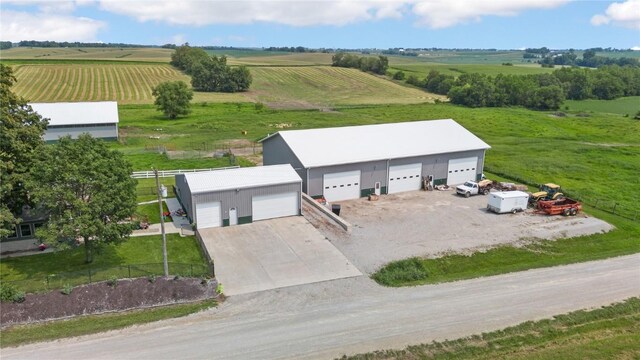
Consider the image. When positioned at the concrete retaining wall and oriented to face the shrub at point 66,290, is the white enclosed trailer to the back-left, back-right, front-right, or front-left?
back-left

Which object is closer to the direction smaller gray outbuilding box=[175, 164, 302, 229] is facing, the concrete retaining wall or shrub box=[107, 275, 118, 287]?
the shrub

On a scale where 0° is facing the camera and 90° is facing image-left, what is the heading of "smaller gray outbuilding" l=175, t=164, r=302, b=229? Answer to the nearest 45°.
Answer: approximately 0°

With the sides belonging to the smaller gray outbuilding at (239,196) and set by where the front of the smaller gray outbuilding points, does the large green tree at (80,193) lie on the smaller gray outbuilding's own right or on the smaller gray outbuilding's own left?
on the smaller gray outbuilding's own right

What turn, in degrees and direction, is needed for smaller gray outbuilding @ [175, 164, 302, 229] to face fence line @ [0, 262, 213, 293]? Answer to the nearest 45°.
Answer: approximately 45° to its right

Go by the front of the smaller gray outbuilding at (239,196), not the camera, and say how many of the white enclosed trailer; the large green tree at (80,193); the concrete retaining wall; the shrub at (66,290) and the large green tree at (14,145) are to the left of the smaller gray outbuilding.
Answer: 2

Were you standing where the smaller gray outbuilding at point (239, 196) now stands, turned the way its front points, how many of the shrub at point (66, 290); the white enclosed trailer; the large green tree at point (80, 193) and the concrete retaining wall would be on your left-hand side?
2

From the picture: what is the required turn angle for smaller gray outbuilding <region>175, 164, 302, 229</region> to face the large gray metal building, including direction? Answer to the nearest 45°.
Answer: approximately 135° to its left

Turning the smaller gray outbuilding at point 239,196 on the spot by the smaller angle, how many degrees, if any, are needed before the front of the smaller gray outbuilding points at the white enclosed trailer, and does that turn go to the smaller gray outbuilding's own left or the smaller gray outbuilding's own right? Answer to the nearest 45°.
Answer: approximately 90° to the smaller gray outbuilding's own left

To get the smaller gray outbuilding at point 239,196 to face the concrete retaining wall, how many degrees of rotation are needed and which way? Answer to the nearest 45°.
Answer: approximately 90° to its left

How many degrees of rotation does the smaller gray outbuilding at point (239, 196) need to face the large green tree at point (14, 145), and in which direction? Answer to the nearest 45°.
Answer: approximately 90° to its right

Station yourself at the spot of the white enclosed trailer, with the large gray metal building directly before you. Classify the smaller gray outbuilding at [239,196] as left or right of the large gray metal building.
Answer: left

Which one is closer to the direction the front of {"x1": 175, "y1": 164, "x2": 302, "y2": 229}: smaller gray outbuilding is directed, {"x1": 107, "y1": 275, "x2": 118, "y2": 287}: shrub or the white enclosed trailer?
the shrub

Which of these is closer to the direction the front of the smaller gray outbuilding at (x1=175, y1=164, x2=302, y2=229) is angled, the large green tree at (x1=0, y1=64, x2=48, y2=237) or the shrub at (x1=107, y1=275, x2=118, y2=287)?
the shrub
